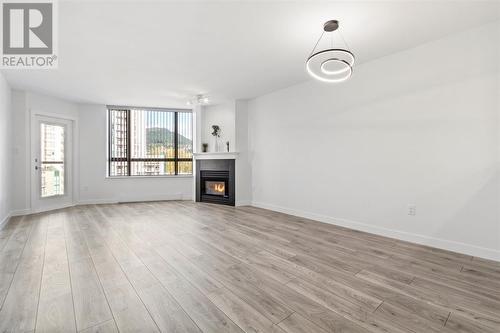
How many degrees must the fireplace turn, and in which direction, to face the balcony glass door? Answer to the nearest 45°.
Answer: approximately 45° to its right

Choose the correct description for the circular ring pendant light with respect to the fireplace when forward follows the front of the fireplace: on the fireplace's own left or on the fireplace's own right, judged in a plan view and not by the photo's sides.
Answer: on the fireplace's own left

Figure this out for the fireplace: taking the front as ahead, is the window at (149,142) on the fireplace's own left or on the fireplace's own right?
on the fireplace's own right

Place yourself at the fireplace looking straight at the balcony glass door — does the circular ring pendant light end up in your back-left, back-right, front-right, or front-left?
back-left

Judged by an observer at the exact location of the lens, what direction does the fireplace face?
facing the viewer and to the left of the viewer
